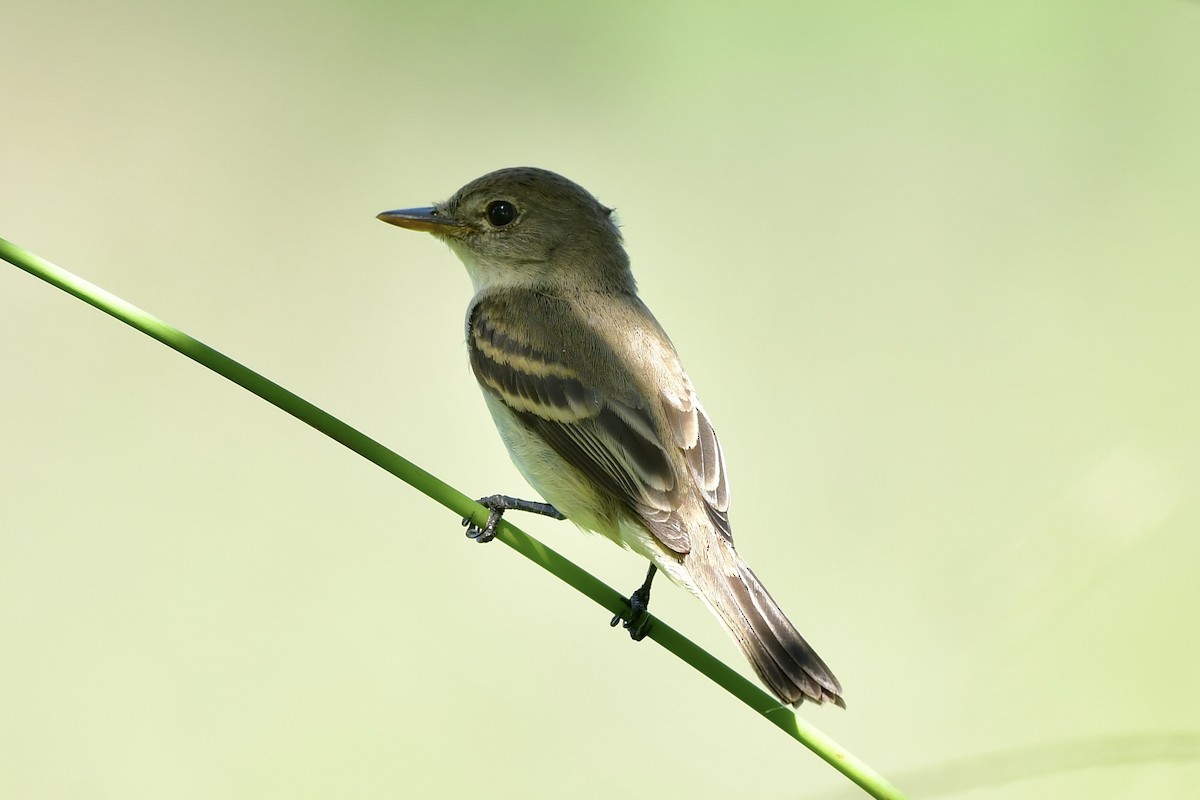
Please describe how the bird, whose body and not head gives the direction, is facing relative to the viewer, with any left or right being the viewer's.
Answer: facing away from the viewer and to the left of the viewer
